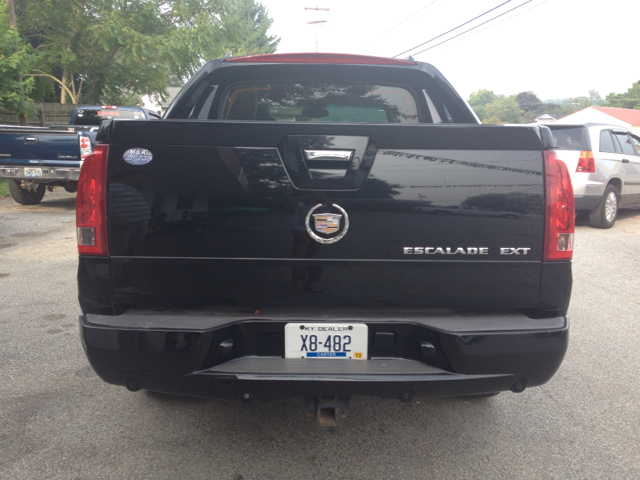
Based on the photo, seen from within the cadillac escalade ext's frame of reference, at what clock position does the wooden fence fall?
The wooden fence is roughly at 11 o'clock from the cadillac escalade ext.

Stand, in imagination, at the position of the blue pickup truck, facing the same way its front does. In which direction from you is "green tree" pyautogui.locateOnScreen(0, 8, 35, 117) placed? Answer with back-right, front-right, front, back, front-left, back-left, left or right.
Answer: front-left

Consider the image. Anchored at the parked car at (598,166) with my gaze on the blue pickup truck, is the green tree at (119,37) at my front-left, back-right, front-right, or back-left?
front-right

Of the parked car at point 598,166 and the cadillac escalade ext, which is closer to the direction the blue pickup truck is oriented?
the parked car

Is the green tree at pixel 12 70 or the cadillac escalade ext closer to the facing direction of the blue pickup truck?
the green tree

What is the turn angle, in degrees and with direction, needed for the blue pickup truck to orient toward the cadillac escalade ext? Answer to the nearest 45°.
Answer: approximately 135° to its right

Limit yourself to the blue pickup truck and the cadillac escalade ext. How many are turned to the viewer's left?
0

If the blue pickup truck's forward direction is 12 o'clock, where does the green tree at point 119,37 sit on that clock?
The green tree is roughly at 11 o'clock from the blue pickup truck.

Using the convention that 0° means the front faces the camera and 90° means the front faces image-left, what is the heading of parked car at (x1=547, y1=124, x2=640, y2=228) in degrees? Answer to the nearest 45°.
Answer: approximately 225°

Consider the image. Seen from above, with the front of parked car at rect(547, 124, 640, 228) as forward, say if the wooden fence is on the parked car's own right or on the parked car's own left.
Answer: on the parked car's own left

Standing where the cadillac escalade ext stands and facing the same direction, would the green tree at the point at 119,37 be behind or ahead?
ahead

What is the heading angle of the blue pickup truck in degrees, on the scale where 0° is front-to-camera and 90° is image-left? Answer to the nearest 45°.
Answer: approximately 225°

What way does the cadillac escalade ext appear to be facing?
away from the camera

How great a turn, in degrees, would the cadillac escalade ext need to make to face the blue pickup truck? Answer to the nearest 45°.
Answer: approximately 45° to its left
